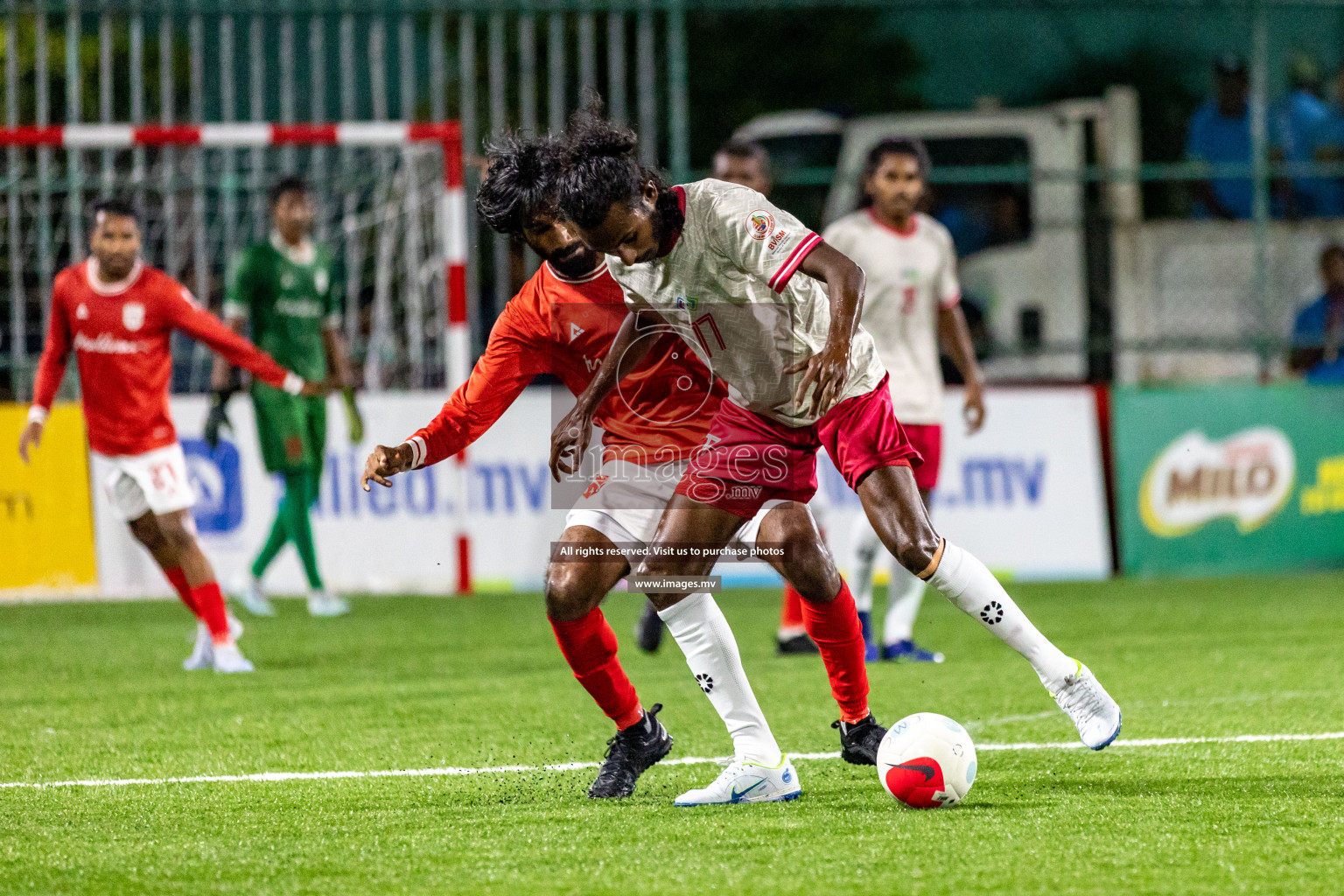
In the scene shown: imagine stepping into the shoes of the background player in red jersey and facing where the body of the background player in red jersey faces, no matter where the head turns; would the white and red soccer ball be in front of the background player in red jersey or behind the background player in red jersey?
in front

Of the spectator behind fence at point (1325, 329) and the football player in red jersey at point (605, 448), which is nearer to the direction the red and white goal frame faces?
the football player in red jersey

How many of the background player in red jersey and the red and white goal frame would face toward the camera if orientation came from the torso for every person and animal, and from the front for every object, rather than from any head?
2

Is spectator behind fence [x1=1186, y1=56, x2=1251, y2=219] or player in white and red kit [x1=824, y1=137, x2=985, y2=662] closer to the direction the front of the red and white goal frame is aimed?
the player in white and red kit

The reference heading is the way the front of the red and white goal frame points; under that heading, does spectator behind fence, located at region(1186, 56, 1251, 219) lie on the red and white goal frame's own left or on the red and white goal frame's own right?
on the red and white goal frame's own left

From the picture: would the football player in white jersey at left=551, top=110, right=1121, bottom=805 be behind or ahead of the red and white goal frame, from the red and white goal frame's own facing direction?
ahead

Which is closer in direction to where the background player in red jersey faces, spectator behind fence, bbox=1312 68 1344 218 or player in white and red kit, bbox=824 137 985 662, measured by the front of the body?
the player in white and red kit

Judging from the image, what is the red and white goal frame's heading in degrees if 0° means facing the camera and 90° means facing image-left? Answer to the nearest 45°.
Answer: approximately 0°

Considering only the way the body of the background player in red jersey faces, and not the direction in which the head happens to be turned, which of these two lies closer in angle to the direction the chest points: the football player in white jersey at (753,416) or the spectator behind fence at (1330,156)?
the football player in white jersey

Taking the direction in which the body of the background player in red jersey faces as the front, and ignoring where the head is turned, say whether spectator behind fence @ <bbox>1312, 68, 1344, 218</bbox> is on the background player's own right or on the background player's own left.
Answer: on the background player's own left

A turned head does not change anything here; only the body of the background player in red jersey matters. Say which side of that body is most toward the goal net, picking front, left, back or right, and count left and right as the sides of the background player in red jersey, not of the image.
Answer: back

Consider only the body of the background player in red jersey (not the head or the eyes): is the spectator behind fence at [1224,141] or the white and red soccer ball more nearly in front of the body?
the white and red soccer ball
